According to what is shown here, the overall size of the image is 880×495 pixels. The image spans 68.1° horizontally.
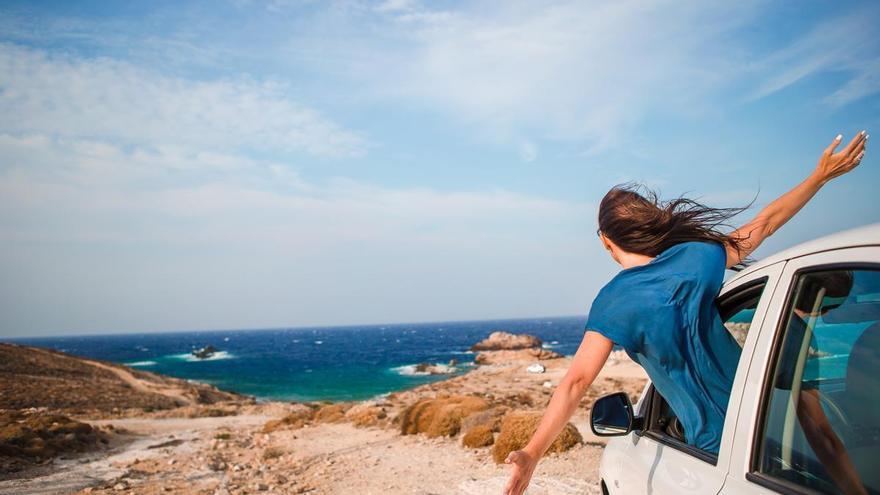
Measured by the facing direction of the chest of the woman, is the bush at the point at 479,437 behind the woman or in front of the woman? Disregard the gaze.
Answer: in front

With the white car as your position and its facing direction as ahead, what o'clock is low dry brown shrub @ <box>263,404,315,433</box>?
The low dry brown shrub is roughly at 12 o'clock from the white car.

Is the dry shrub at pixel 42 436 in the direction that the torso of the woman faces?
no

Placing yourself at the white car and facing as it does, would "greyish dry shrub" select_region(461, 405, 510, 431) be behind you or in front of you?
in front

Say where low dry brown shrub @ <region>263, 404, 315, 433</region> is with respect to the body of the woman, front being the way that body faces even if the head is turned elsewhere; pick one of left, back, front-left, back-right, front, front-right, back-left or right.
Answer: front-left

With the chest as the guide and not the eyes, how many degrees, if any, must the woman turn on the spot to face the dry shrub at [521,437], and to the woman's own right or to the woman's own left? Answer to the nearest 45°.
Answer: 0° — they already face it

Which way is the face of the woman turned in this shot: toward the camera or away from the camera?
away from the camera

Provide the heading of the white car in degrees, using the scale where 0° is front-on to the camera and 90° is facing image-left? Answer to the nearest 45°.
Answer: approximately 135°

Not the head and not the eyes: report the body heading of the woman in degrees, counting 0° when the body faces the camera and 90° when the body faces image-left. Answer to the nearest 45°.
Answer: approximately 180°

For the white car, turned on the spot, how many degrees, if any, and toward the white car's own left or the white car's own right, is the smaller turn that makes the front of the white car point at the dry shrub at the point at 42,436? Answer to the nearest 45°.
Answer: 0° — it already faces it

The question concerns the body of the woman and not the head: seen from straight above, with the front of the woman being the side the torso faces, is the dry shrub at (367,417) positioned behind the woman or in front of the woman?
in front

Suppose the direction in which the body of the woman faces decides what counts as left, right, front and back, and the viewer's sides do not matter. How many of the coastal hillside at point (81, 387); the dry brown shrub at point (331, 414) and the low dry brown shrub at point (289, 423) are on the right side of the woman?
0

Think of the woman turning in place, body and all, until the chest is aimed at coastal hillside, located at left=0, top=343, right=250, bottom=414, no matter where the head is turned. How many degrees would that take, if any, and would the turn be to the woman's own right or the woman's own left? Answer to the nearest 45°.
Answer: approximately 45° to the woman's own left
